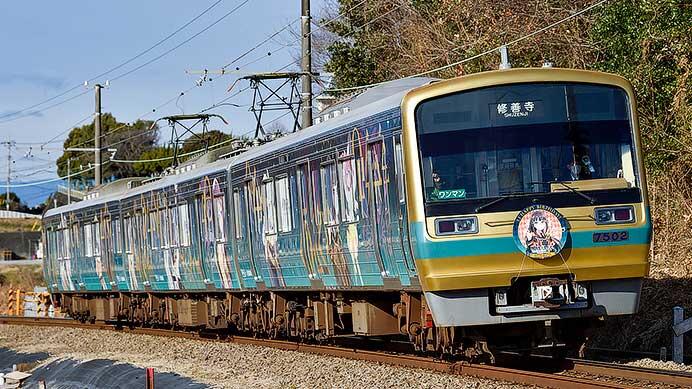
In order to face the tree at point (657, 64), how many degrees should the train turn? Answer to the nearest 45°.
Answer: approximately 90° to its left

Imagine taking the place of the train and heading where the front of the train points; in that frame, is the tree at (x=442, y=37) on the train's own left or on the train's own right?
on the train's own left

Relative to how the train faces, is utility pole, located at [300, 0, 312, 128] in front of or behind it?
behind

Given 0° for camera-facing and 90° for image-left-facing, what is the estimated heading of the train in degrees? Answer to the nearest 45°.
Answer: approximately 315°
